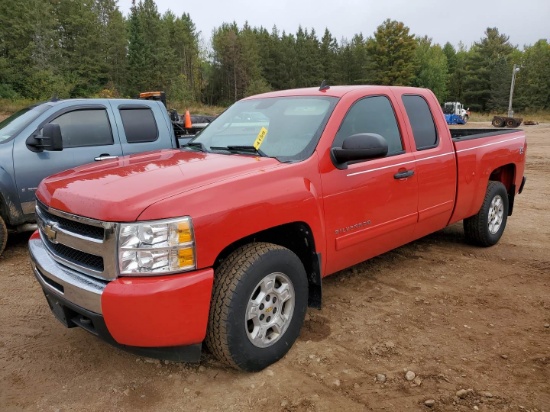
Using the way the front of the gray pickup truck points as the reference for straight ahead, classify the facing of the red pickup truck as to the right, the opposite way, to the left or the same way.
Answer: the same way

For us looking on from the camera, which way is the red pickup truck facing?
facing the viewer and to the left of the viewer

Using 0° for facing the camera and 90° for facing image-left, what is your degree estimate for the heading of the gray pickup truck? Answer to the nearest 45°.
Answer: approximately 45°

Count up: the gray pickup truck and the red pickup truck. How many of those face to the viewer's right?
0

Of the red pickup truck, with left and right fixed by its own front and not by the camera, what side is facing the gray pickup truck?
right

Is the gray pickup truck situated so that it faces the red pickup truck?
no
